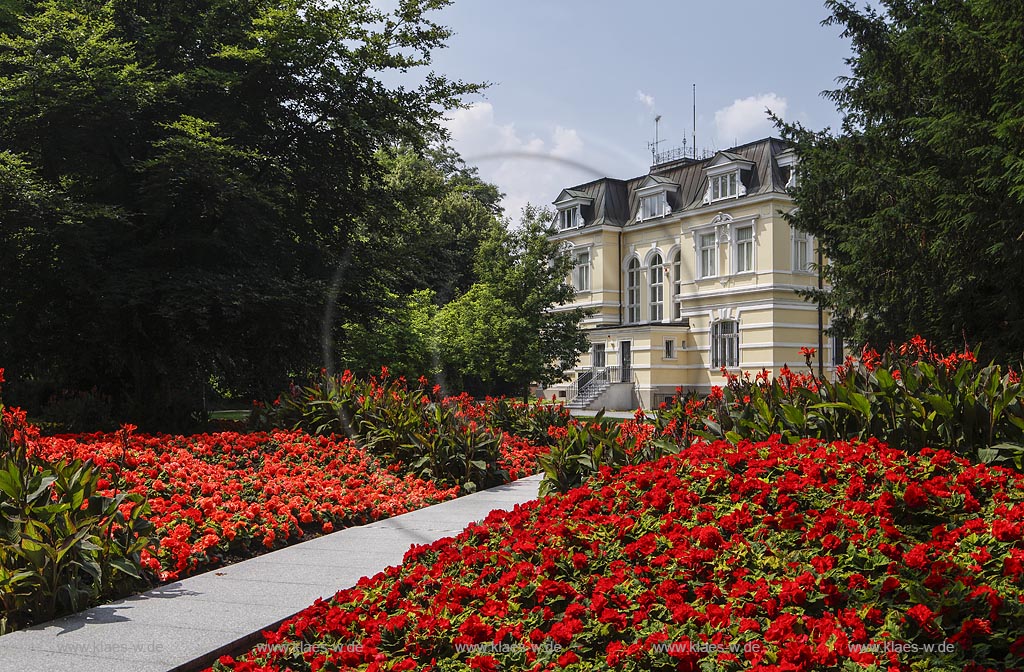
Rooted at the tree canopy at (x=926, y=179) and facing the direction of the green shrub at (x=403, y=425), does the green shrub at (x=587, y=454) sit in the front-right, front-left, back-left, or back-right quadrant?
front-left

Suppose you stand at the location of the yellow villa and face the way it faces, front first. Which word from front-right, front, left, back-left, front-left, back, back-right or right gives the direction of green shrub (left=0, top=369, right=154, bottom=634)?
front-left

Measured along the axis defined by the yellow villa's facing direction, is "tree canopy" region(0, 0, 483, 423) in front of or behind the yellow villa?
in front

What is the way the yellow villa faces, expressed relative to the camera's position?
facing the viewer and to the left of the viewer

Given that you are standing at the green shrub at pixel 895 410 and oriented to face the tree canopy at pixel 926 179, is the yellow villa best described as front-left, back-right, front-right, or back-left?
front-left

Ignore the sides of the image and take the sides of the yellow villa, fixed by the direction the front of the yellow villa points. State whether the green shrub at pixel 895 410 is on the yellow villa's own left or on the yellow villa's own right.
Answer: on the yellow villa's own left

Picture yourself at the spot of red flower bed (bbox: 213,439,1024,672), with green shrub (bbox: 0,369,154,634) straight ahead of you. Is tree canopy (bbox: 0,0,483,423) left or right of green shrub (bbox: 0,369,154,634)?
right

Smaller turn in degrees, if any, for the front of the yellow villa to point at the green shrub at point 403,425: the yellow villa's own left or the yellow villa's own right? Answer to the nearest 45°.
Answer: approximately 45° to the yellow villa's own left

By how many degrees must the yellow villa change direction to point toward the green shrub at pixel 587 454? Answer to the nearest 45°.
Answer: approximately 45° to its left

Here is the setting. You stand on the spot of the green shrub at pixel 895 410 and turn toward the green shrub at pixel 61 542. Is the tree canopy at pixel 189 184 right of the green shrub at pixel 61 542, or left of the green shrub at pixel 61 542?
right

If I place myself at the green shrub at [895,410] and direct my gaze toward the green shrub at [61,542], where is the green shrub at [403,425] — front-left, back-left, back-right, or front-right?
front-right

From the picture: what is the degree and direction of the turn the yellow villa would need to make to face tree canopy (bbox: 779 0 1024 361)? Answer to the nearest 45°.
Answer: approximately 45° to its left
